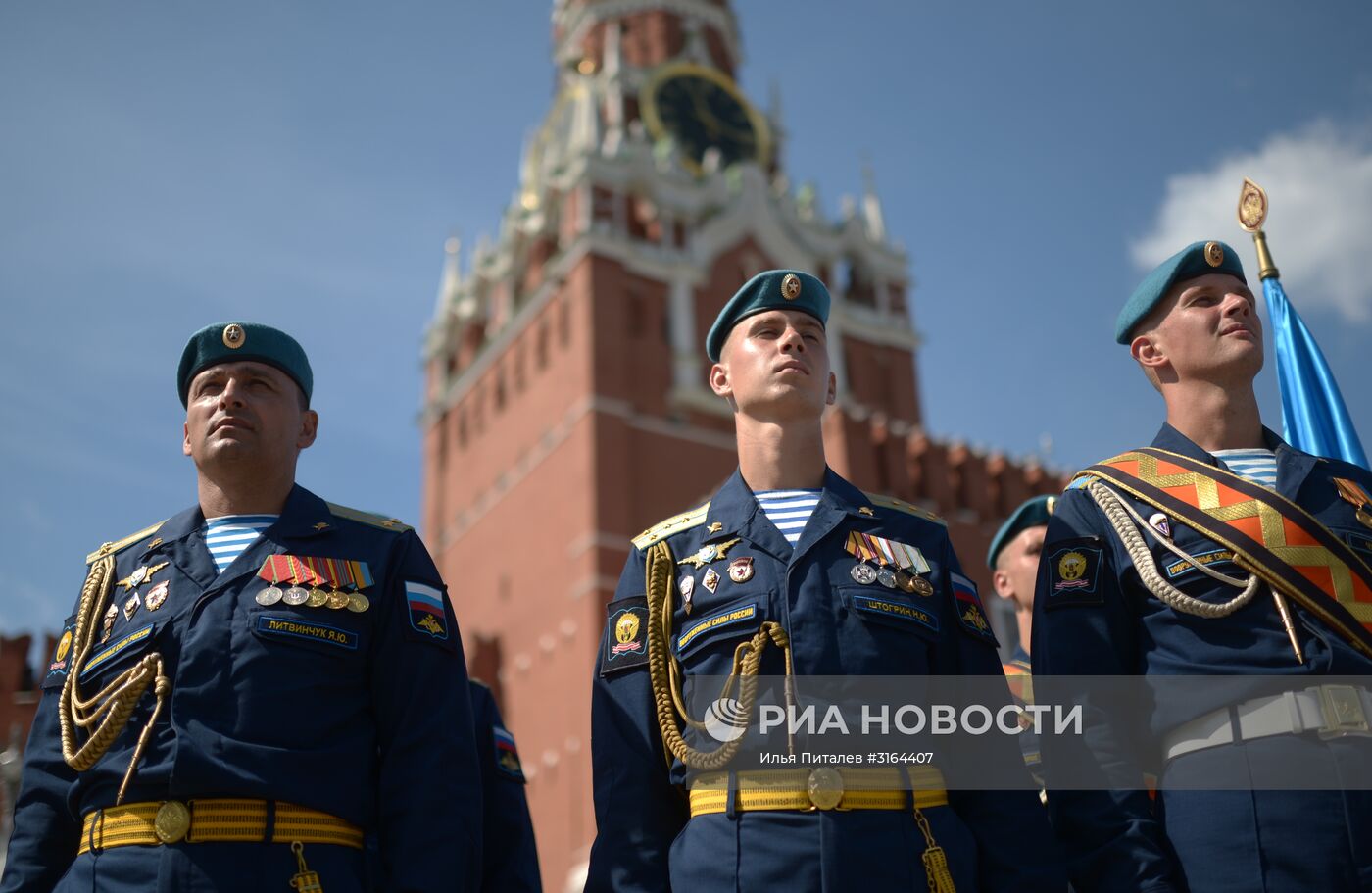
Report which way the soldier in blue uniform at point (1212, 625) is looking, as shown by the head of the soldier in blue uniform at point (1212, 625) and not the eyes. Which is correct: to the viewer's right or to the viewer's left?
to the viewer's right

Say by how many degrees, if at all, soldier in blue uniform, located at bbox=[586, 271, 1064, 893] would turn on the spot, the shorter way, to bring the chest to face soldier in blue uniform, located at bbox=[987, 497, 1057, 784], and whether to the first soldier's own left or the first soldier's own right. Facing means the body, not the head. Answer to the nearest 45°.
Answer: approximately 180°

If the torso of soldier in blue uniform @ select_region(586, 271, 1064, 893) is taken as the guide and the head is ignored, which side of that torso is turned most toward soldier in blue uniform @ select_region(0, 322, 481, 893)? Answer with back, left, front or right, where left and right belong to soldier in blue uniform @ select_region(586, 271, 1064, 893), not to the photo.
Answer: right

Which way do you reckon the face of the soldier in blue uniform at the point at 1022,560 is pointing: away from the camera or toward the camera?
toward the camera

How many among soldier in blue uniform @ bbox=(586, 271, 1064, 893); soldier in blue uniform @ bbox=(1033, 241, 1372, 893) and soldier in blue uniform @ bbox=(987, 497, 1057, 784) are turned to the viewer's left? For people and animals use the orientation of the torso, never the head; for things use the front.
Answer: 0

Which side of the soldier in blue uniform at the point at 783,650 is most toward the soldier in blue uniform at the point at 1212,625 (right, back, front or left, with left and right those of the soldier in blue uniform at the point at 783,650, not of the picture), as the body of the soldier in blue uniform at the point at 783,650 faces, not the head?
left

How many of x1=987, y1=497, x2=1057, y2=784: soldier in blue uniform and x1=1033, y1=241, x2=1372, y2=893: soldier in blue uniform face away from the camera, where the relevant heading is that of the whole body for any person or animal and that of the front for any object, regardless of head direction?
0

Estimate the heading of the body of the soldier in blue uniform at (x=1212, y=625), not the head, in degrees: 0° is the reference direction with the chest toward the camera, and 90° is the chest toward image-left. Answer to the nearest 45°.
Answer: approximately 315°

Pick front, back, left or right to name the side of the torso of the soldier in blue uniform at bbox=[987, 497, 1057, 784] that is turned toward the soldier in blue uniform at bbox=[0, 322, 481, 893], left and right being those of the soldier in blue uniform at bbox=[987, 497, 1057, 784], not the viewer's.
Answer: right

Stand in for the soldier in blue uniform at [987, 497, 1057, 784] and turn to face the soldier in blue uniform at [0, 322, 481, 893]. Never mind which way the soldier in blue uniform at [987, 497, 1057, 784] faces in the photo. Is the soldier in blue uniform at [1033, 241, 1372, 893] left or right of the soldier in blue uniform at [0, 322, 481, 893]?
left

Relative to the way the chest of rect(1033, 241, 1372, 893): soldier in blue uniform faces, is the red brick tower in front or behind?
behind

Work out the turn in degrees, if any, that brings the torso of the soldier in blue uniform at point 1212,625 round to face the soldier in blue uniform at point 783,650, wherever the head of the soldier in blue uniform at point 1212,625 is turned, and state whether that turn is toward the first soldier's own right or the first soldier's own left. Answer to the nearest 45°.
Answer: approximately 135° to the first soldier's own right

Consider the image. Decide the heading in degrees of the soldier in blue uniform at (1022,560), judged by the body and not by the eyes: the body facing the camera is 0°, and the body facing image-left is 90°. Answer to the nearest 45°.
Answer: approximately 315°

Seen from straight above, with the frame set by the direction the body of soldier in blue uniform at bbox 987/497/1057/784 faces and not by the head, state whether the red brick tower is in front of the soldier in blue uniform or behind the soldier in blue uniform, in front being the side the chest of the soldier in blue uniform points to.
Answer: behind

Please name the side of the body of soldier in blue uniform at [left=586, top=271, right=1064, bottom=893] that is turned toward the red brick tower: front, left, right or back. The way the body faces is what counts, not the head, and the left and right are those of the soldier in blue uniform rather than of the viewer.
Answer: back

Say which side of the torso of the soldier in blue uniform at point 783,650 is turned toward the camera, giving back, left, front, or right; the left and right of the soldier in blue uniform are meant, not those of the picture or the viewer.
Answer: front

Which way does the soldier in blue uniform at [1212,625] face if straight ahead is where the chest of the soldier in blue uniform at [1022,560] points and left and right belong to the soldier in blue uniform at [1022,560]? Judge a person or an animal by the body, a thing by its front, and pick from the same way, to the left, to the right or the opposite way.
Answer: the same way
